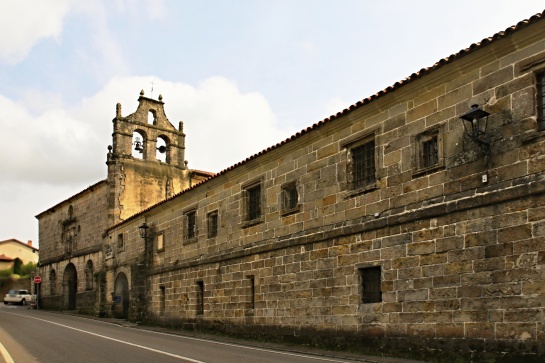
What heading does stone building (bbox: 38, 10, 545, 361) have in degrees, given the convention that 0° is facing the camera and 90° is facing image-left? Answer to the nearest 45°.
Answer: approximately 45°
